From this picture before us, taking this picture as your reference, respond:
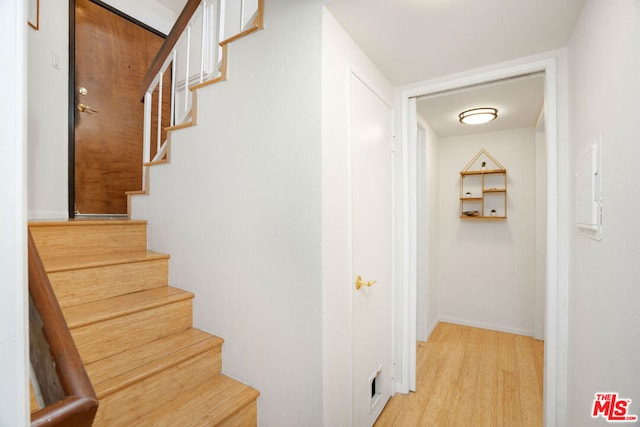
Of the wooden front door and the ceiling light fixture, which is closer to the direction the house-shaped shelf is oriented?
the ceiling light fixture

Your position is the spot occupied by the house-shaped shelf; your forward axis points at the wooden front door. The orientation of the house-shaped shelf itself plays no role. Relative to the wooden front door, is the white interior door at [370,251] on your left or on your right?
left

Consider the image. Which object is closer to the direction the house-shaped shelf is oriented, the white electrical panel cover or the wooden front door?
the white electrical panel cover

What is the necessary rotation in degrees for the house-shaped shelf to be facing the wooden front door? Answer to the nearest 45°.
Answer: approximately 45° to its right

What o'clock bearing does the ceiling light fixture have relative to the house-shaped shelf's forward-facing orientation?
The ceiling light fixture is roughly at 12 o'clock from the house-shaped shelf.

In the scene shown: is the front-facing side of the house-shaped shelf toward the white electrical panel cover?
yes

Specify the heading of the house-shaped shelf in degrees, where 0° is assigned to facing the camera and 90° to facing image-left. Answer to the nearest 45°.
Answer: approximately 0°
